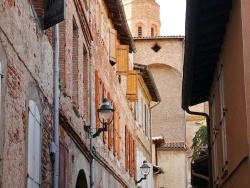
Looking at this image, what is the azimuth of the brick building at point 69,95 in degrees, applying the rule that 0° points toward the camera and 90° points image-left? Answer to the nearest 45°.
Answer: approximately 270°
